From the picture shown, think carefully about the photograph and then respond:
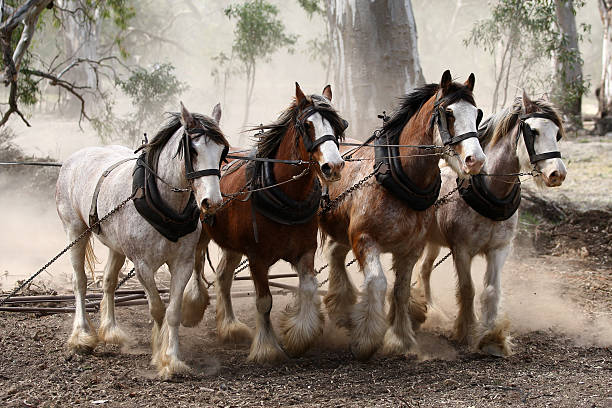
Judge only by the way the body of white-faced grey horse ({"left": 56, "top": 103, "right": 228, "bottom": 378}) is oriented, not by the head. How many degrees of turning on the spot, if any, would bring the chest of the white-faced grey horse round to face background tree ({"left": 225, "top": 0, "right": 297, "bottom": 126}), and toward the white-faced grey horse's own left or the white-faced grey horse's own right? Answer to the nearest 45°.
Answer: approximately 135° to the white-faced grey horse's own left

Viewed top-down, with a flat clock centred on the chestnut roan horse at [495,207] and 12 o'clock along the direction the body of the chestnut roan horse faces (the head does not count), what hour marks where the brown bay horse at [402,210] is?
The brown bay horse is roughly at 3 o'clock from the chestnut roan horse.

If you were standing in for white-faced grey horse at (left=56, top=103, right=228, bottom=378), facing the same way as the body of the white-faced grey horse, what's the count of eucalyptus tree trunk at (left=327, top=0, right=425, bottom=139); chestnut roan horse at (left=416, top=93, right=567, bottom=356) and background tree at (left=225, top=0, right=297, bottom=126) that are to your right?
0

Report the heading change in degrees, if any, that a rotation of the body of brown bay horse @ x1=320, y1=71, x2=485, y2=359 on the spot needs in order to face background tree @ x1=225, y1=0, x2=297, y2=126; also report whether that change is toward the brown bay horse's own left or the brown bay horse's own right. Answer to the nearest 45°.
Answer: approximately 135° to the brown bay horse's own left

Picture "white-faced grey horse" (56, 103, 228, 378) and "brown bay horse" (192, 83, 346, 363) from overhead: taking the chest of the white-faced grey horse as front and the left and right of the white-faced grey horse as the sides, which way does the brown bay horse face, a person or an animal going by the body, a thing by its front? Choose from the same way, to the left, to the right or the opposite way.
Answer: the same way

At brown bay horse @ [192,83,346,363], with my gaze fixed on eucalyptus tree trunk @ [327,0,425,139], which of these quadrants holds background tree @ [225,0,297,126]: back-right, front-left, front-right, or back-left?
front-left

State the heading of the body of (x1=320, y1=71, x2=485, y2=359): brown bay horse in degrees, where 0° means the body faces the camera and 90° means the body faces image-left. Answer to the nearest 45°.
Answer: approximately 315°

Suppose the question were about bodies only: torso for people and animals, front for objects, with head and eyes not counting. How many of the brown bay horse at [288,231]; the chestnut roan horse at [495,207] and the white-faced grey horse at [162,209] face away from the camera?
0

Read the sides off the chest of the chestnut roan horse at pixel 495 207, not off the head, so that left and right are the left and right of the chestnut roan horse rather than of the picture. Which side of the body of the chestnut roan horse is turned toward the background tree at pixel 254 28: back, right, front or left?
back

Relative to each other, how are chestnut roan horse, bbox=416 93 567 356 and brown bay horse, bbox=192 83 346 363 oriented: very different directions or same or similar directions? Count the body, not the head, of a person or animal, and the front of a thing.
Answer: same or similar directions

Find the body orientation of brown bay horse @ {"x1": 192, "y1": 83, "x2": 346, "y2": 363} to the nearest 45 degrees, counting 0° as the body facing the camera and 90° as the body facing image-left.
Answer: approximately 315°

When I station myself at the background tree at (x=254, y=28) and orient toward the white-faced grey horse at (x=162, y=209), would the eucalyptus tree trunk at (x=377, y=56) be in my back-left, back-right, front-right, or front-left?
front-left

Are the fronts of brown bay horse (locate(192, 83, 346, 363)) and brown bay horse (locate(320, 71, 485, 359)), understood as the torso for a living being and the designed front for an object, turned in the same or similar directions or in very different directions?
same or similar directions

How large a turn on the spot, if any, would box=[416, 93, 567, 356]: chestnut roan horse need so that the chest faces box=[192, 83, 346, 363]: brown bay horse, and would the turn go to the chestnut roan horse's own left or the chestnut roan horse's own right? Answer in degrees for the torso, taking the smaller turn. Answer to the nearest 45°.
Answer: approximately 90° to the chestnut roan horse's own right

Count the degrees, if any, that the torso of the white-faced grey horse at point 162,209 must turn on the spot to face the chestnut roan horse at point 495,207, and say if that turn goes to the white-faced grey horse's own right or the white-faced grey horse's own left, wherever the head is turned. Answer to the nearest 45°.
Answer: approximately 45° to the white-faced grey horse's own left

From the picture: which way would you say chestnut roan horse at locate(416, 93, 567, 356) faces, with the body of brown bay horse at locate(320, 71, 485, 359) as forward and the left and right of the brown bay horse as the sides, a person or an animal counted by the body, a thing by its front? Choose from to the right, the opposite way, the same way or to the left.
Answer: the same way

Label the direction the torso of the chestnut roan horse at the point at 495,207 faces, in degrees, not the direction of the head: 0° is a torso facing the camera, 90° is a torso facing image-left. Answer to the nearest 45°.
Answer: approximately 315°

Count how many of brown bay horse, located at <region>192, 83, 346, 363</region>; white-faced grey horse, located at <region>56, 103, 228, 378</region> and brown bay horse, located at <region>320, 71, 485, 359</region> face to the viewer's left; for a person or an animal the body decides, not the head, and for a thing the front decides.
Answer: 0

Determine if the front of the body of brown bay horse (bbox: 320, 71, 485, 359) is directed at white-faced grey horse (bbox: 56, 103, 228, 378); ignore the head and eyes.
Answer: no

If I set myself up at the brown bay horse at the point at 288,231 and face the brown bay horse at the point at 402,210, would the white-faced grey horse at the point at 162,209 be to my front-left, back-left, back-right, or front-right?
back-right
